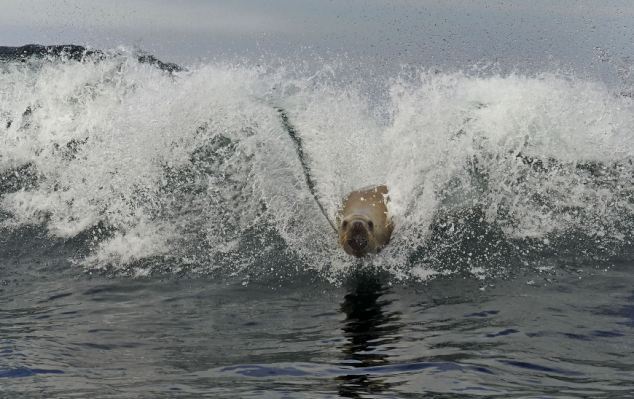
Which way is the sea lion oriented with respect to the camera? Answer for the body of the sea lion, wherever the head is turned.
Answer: toward the camera
